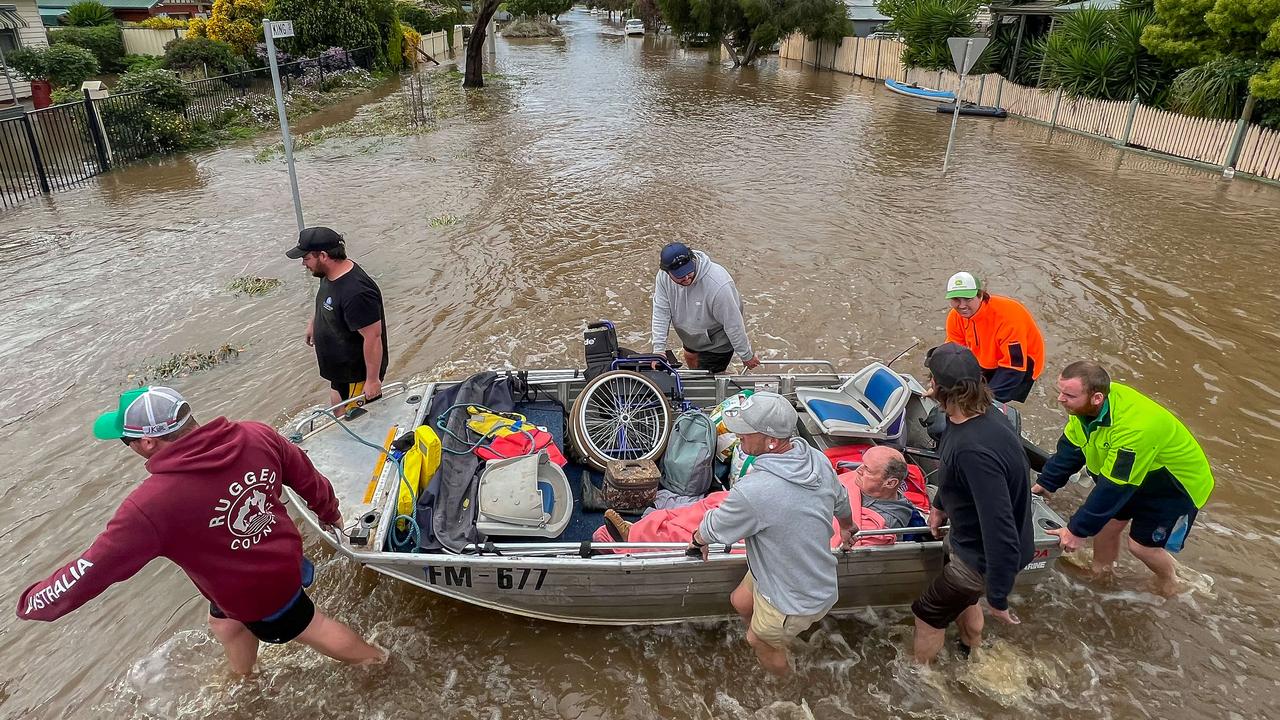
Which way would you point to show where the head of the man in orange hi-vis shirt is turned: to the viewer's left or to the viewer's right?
to the viewer's left

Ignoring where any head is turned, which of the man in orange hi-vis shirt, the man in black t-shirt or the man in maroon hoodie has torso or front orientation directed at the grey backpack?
the man in orange hi-vis shirt

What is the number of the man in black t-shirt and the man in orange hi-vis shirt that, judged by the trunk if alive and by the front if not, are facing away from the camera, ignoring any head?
0

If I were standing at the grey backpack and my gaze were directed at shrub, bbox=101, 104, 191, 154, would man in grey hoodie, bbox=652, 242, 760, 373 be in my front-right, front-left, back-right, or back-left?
front-right

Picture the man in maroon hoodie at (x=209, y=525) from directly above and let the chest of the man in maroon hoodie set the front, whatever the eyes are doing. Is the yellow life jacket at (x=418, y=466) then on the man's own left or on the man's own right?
on the man's own right

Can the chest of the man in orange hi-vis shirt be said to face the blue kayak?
no

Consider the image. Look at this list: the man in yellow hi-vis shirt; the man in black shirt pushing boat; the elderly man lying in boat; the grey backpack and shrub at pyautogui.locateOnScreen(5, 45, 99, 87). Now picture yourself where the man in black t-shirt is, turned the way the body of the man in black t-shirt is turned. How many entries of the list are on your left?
4

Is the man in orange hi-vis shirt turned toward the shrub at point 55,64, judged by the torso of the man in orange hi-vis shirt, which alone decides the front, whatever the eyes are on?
no

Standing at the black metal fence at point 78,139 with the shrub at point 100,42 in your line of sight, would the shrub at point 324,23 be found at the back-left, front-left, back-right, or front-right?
front-right

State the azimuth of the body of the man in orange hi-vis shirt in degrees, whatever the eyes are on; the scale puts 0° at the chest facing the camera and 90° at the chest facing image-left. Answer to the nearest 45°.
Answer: approximately 45°

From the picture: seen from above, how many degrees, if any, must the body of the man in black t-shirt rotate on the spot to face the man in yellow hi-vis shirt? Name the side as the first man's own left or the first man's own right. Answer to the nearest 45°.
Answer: approximately 90° to the first man's own left

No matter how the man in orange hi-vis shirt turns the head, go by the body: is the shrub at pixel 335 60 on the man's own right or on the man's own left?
on the man's own right

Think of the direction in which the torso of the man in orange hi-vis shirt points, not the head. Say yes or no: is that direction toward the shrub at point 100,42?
no

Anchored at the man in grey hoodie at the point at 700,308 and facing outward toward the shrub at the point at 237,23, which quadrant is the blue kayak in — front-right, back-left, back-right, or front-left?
front-right
